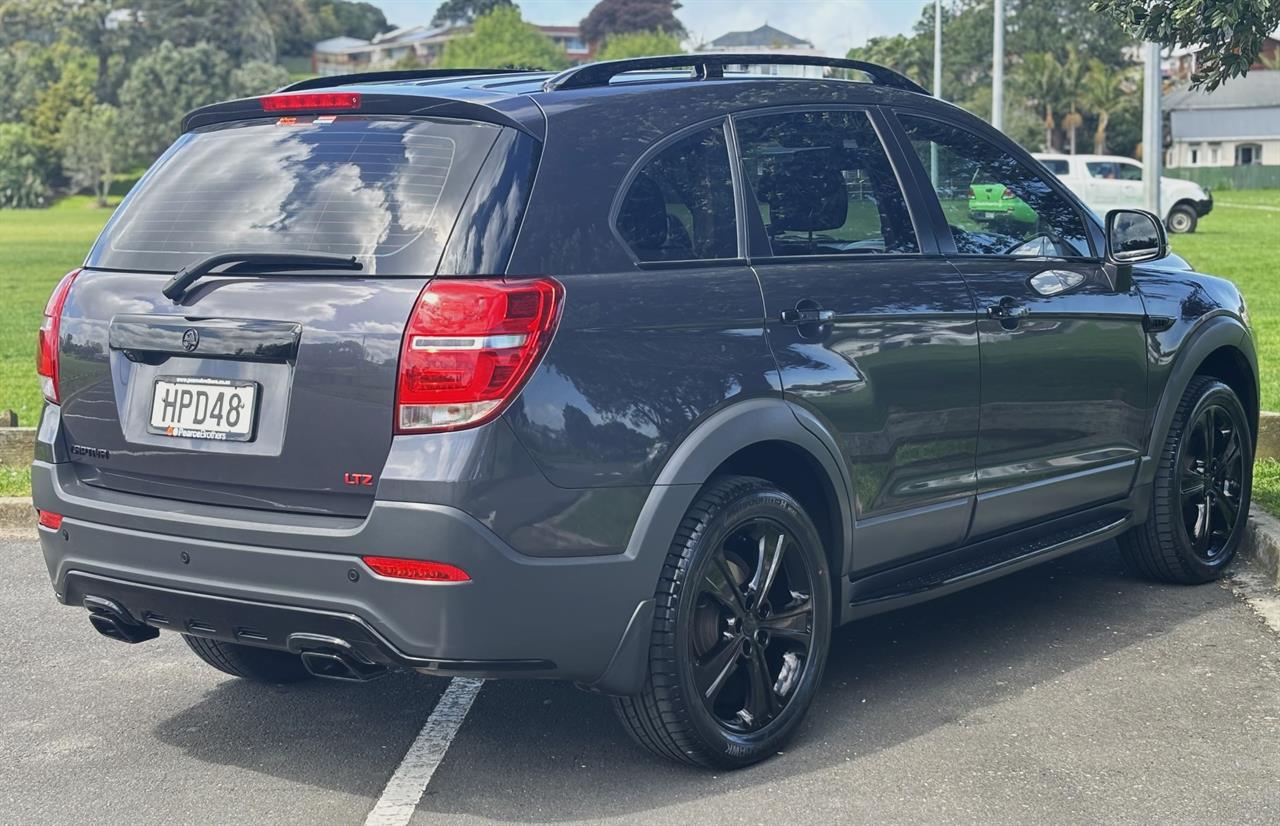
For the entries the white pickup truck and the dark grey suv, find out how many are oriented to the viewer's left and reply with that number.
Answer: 0

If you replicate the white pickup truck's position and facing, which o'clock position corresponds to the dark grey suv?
The dark grey suv is roughly at 3 o'clock from the white pickup truck.

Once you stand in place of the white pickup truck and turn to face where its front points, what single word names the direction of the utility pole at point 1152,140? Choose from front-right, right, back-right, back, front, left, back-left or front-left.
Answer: right

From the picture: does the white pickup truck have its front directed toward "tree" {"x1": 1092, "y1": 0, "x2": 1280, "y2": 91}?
no

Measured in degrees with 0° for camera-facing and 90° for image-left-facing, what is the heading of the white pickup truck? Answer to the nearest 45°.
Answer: approximately 270°

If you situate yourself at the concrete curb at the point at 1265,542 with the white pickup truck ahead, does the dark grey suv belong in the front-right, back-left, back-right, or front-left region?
back-left

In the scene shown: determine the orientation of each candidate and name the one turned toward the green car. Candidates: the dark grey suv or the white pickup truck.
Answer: the dark grey suv

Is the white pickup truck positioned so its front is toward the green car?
no

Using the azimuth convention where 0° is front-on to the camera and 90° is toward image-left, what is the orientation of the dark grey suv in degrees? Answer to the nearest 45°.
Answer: approximately 225°

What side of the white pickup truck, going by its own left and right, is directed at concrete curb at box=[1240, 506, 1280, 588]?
right

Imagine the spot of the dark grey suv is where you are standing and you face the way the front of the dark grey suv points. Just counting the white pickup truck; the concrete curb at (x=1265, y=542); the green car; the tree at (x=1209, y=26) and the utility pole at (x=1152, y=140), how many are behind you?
0

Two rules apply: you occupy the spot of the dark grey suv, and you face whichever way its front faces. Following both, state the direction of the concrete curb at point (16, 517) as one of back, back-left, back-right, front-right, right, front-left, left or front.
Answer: left

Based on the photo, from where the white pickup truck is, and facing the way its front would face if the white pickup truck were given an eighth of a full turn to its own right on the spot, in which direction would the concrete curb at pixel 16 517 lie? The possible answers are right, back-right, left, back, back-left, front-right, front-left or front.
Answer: front-right
